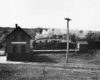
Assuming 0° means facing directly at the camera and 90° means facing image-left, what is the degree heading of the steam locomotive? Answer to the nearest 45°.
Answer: approximately 90°

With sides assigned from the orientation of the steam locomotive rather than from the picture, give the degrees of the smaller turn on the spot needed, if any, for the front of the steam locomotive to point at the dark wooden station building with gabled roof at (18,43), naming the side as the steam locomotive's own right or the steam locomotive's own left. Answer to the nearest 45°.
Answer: approximately 45° to the steam locomotive's own left
